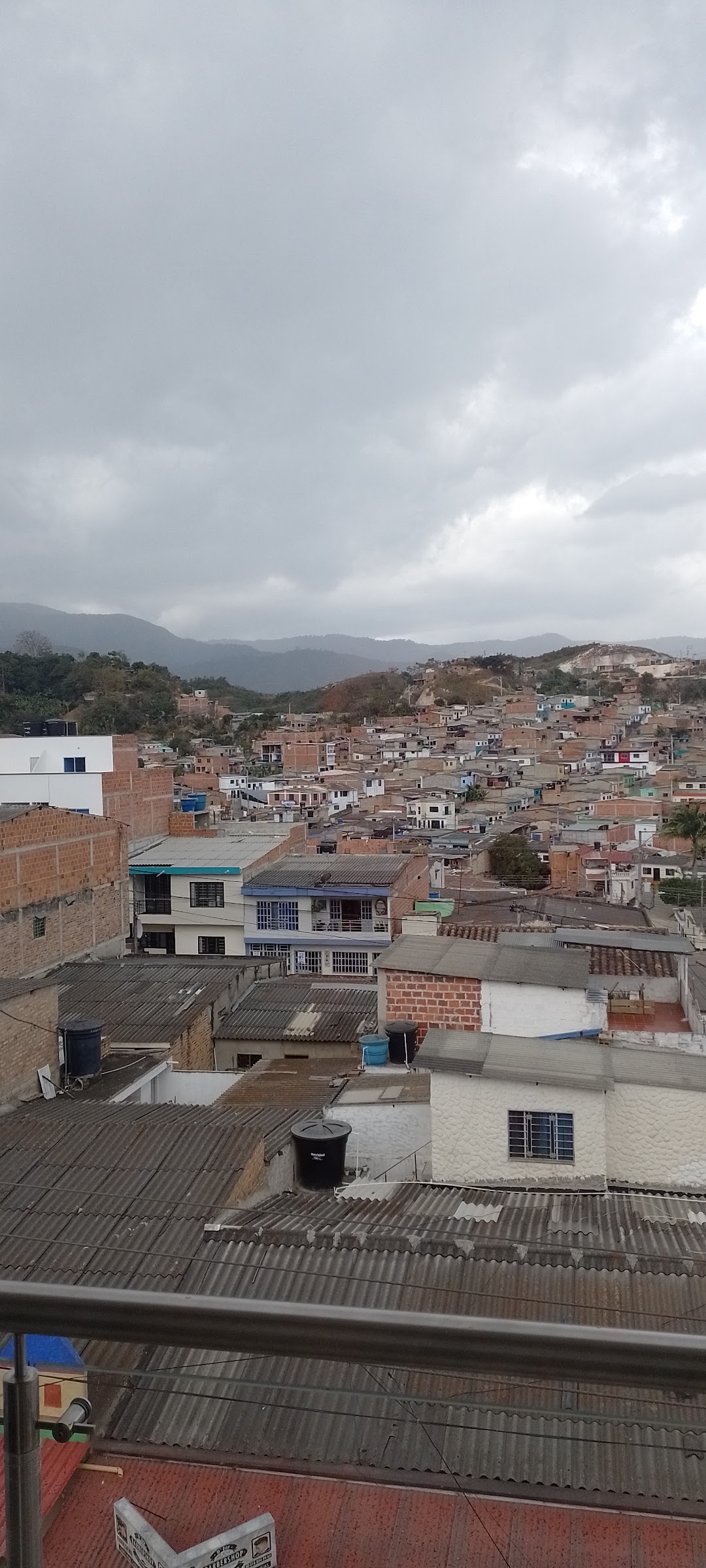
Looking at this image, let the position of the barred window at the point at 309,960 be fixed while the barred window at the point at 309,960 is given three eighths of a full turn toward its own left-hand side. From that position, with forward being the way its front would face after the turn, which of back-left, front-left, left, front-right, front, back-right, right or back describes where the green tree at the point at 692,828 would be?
front

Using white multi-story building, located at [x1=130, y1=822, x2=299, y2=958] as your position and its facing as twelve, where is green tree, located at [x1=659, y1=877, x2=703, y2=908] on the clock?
The green tree is roughly at 8 o'clock from the white multi-story building.

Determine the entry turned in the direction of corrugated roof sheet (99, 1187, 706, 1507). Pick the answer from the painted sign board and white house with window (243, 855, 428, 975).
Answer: the white house with window

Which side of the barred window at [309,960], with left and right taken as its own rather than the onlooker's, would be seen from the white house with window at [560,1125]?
front

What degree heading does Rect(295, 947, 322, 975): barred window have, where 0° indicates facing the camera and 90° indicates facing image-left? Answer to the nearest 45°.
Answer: approximately 0°

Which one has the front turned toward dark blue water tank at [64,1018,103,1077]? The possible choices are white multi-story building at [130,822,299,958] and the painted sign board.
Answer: the white multi-story building

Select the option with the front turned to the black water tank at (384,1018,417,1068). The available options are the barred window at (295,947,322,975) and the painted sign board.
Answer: the barred window

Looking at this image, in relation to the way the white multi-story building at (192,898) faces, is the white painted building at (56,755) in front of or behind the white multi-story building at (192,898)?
behind

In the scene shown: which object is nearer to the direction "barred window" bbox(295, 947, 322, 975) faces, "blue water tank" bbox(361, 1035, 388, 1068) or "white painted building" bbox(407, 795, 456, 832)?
the blue water tank

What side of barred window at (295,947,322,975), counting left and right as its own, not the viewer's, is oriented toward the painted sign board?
front

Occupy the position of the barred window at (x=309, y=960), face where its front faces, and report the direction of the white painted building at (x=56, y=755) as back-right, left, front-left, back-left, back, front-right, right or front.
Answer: back-right

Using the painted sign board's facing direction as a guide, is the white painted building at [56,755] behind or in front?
behind

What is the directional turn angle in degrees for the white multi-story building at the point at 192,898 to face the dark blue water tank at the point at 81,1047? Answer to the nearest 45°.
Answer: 0° — it already faces it

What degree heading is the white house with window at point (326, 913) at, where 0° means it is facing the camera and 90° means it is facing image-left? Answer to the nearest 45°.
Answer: approximately 0°
